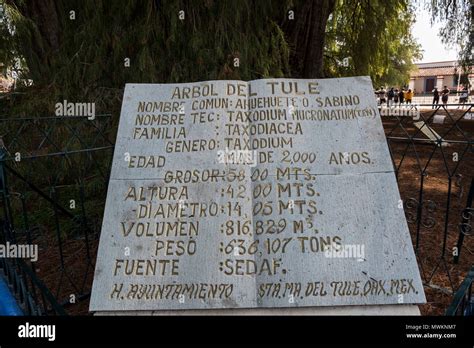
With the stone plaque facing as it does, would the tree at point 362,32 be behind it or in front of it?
behind

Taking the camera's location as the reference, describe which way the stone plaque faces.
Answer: facing the viewer

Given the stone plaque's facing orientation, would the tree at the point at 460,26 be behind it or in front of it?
behind
